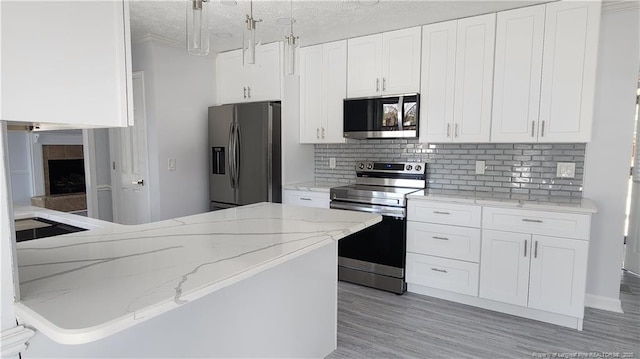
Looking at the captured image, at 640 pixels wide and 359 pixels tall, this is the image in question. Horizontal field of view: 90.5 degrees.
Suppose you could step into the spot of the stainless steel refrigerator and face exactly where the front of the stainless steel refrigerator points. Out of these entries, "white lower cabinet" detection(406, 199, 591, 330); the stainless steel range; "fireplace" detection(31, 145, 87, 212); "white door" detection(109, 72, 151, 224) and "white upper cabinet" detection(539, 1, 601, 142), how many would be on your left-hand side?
3

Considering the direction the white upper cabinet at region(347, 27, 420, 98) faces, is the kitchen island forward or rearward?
forward

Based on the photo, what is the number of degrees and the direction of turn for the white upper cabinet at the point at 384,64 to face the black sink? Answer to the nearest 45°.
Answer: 0° — it already faces it

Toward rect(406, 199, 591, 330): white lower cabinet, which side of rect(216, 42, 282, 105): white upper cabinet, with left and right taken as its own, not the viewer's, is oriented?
left

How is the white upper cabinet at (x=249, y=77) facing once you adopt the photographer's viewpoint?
facing the viewer and to the left of the viewer

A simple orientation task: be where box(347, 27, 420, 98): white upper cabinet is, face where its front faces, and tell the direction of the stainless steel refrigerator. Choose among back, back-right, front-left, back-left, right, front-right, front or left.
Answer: front-right

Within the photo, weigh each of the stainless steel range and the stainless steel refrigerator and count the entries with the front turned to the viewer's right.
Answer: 0

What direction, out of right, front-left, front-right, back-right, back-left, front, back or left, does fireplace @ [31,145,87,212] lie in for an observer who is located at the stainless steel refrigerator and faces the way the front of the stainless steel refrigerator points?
right

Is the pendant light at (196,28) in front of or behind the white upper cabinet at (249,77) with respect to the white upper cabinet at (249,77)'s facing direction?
in front
